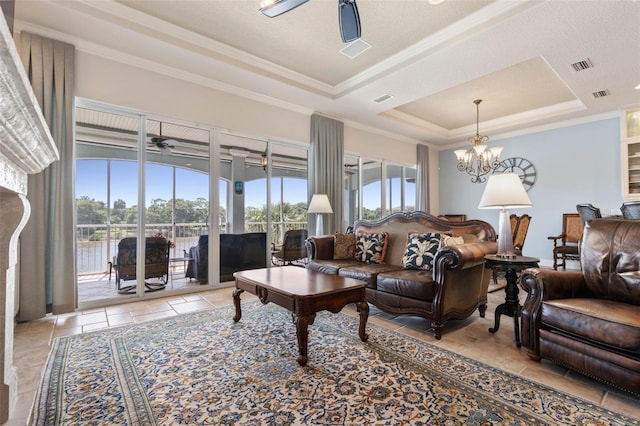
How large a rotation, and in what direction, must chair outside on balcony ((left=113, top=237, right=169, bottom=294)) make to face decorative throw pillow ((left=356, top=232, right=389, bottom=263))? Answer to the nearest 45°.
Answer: approximately 135° to its right

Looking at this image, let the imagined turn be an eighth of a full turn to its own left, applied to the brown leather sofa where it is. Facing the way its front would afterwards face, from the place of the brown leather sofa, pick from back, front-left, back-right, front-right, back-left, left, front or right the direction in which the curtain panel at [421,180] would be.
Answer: back

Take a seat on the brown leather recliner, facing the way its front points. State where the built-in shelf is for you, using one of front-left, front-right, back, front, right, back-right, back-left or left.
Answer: back-right

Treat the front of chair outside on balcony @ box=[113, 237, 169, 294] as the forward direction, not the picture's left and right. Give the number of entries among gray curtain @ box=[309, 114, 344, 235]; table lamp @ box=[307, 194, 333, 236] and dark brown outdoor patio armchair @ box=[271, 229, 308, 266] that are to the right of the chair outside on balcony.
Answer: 3

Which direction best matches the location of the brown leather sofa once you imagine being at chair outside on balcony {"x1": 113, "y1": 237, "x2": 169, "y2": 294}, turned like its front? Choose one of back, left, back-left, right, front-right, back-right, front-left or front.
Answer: back-right

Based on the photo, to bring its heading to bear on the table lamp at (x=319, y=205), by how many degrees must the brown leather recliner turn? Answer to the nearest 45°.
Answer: approximately 45° to its right

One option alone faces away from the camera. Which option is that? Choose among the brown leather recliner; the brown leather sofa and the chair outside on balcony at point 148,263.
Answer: the chair outside on balcony

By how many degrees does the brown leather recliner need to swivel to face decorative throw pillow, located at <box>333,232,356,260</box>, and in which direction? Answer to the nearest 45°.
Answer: approximately 45° to its right

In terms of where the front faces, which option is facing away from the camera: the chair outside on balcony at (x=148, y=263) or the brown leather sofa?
the chair outside on balcony

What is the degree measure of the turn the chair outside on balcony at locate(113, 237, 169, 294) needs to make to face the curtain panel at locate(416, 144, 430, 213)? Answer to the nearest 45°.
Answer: approximately 90° to its right

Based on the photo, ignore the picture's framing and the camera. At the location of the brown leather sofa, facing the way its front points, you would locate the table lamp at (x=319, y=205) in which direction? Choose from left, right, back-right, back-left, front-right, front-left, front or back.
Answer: right

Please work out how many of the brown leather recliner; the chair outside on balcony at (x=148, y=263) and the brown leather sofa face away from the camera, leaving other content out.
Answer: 1

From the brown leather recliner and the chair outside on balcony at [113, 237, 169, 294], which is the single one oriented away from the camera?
the chair outside on balcony

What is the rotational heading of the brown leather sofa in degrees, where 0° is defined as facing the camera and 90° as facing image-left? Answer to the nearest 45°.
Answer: approximately 45°

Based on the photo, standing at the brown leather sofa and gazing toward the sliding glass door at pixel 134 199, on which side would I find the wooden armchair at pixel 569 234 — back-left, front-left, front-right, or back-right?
back-right

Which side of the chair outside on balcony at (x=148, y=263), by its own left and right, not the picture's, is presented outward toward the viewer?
back
